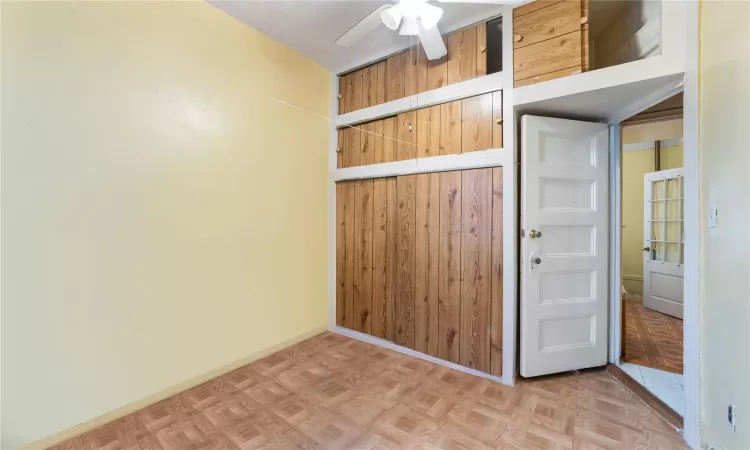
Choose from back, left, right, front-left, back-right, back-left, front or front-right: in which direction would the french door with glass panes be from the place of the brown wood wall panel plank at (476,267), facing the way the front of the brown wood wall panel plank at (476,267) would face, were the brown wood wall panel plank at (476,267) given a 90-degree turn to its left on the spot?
left

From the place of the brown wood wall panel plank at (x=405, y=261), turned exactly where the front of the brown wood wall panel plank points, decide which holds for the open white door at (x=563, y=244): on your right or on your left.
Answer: on your left

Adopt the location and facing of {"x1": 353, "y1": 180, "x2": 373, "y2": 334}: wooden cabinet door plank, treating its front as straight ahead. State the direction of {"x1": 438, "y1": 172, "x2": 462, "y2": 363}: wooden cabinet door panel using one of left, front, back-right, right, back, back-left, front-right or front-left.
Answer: left

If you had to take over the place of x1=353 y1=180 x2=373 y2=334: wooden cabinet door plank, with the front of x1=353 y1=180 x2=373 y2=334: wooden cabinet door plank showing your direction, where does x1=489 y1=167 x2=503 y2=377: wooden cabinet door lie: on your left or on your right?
on your left

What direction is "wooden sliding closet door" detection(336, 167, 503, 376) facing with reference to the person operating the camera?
facing the viewer and to the left of the viewer

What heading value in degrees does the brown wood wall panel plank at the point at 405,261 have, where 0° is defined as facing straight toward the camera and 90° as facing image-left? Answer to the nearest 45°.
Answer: approximately 45°

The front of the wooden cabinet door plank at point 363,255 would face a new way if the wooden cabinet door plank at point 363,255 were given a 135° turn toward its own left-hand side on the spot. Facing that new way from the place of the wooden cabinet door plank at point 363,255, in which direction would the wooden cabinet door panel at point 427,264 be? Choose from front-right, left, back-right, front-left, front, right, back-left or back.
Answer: front-right

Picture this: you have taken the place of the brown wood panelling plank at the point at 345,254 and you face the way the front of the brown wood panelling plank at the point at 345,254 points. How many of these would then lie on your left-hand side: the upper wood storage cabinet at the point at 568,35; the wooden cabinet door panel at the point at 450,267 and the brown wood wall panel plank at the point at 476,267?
3

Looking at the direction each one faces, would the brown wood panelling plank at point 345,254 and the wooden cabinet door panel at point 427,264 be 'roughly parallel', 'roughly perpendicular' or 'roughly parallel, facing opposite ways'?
roughly parallel

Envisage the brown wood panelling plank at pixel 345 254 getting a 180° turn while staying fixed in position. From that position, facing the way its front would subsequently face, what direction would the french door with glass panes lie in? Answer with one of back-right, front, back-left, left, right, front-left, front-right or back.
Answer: front-right

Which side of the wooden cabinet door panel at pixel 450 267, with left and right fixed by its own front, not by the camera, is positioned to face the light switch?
left

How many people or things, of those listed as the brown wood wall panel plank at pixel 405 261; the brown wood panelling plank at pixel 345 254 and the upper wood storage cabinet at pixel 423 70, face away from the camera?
0

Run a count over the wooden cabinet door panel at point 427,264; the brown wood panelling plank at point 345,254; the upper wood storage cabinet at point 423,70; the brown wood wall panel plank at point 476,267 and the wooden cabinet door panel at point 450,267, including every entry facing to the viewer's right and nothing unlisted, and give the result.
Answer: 0
